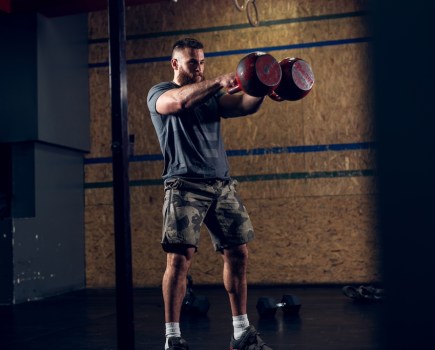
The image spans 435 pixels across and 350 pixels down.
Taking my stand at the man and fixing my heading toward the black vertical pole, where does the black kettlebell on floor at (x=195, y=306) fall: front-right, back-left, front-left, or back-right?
back-right

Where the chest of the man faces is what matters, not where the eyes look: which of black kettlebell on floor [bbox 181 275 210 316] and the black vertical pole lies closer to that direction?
the black vertical pole

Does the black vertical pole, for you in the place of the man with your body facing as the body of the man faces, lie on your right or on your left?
on your right

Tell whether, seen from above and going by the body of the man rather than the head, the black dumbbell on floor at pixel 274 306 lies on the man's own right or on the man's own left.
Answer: on the man's own left

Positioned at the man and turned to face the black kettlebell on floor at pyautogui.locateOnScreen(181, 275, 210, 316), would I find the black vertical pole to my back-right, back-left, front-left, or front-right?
back-left

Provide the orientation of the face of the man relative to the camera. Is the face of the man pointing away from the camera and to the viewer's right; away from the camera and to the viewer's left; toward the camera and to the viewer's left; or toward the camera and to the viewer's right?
toward the camera and to the viewer's right

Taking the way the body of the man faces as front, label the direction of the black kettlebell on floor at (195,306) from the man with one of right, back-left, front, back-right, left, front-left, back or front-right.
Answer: back-left

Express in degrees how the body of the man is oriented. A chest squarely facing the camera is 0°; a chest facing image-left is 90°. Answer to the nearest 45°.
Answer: approximately 315°
